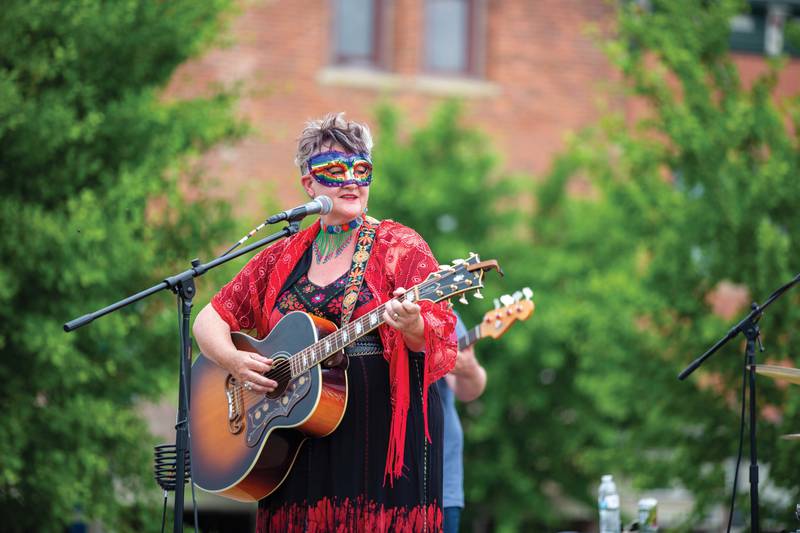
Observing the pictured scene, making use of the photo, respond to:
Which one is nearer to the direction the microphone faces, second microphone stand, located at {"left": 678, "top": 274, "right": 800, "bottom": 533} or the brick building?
the second microphone stand

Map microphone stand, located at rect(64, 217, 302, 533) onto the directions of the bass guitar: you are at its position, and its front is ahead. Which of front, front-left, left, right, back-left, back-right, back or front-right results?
front-right

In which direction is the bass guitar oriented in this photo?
toward the camera

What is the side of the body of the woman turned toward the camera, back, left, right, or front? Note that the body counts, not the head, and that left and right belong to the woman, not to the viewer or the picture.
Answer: front

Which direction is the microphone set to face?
to the viewer's right

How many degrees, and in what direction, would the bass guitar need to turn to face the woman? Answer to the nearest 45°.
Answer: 0° — it already faces them

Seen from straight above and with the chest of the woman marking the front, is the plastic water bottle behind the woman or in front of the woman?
behind

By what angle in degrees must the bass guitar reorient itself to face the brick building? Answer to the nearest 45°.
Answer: approximately 180°

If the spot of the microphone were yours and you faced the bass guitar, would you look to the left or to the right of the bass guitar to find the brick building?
left

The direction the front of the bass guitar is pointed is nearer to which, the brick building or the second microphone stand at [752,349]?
the second microphone stand

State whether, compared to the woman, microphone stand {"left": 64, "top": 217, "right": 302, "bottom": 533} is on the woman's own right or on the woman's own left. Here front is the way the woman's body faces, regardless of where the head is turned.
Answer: on the woman's own right

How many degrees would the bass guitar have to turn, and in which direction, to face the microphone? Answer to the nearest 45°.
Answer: approximately 45° to its right
